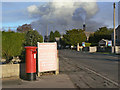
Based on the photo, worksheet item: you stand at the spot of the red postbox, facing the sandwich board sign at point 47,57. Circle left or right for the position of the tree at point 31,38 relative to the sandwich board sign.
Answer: left

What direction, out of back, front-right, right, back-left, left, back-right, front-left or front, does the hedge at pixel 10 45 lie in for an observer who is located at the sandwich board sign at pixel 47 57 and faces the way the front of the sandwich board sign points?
back-right

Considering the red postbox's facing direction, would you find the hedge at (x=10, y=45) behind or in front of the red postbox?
behind

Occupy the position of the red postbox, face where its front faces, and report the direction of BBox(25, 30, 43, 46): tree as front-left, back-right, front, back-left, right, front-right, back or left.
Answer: back-left

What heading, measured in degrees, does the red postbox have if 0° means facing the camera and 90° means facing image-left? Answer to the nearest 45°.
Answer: approximately 315°

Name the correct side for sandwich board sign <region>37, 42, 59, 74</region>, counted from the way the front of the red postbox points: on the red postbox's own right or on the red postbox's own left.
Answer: on the red postbox's own left
